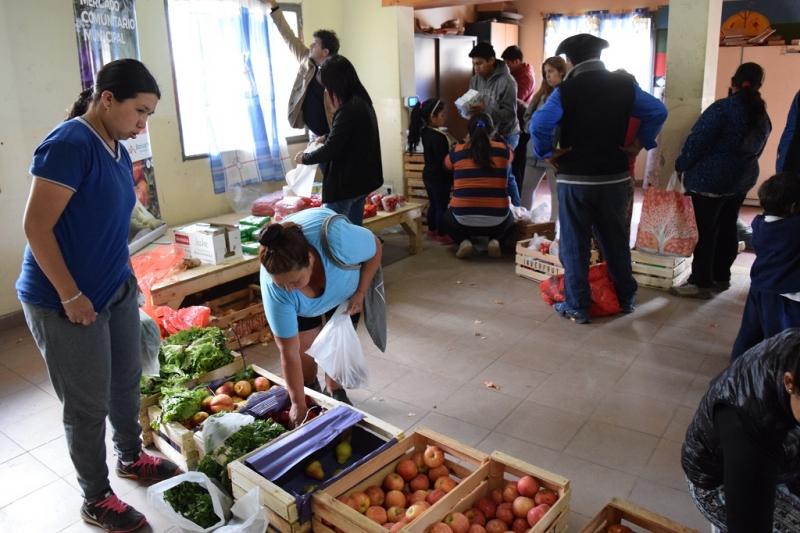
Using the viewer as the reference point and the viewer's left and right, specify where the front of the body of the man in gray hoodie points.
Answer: facing the viewer and to the left of the viewer

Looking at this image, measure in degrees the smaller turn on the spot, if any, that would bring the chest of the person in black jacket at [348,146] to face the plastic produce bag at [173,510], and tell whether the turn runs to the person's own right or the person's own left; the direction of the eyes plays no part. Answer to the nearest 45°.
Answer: approximately 90° to the person's own left
